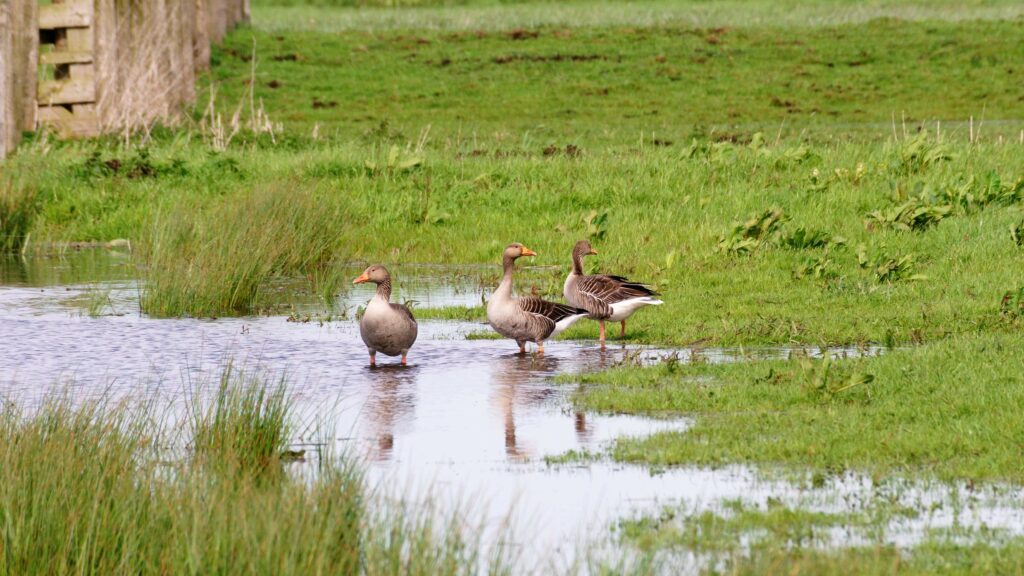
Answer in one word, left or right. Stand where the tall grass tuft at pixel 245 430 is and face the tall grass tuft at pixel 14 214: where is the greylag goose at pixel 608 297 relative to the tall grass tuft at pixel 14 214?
right

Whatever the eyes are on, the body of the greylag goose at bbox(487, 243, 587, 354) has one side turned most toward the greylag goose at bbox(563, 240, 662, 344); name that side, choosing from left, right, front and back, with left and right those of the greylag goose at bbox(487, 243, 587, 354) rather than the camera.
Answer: back

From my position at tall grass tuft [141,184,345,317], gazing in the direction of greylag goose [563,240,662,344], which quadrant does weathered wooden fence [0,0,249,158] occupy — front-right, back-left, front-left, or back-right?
back-left

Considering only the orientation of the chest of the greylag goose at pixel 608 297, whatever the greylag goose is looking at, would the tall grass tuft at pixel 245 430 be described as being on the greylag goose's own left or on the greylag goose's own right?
on the greylag goose's own left

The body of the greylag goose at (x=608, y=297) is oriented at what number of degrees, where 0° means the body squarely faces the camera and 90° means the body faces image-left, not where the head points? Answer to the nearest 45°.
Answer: approximately 90°

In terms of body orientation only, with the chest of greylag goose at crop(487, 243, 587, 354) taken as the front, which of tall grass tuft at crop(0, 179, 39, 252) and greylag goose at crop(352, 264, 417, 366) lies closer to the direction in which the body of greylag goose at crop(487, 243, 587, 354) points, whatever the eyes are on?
the greylag goose

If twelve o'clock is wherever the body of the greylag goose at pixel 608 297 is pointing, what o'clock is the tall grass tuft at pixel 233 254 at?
The tall grass tuft is roughly at 1 o'clock from the greylag goose.

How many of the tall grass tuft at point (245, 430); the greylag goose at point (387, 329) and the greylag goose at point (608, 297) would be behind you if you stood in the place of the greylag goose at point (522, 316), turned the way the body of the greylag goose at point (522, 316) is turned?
1

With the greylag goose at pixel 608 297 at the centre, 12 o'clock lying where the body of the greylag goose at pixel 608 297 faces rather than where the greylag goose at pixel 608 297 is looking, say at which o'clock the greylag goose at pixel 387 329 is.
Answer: the greylag goose at pixel 387 329 is roughly at 11 o'clock from the greylag goose at pixel 608 297.

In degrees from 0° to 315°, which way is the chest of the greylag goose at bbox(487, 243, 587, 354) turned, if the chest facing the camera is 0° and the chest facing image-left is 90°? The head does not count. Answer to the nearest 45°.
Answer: approximately 45°
